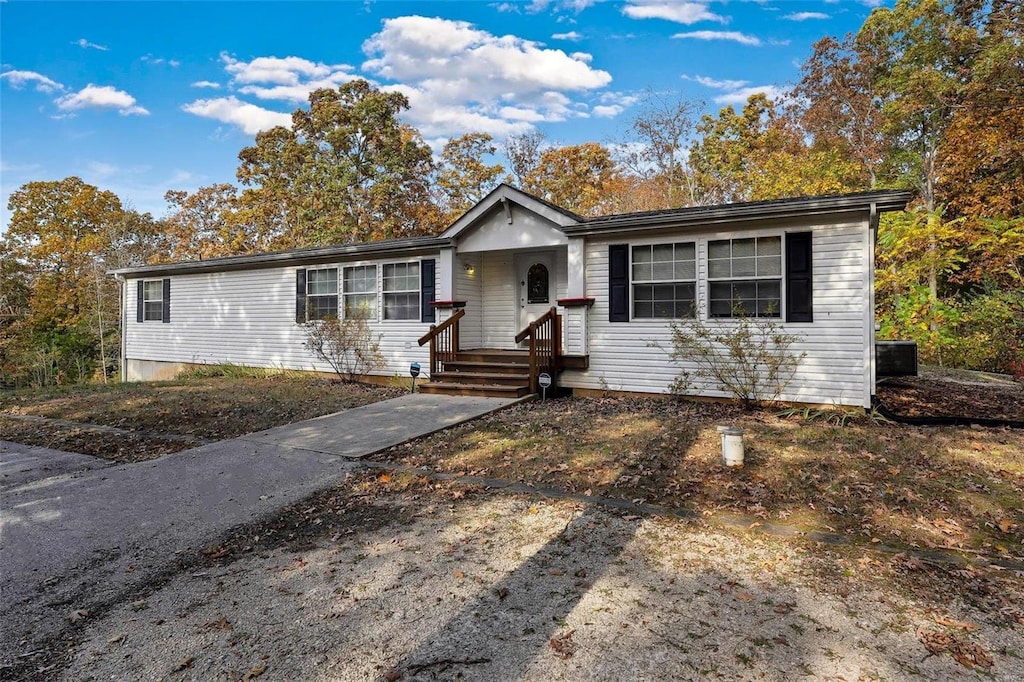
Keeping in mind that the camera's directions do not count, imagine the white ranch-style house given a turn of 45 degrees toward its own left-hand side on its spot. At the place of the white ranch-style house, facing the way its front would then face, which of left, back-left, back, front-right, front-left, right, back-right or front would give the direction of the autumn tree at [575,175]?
back

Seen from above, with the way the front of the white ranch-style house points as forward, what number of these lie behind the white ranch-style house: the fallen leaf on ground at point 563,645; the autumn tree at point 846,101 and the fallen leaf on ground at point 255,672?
1

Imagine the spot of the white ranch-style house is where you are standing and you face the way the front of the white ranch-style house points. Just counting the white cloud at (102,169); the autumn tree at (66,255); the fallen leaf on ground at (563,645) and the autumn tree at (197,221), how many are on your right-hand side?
3

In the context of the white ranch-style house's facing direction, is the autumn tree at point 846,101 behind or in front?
behind

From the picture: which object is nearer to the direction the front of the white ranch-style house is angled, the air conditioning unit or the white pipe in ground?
the white pipe in ground

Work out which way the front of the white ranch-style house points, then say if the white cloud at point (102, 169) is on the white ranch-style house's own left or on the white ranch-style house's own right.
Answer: on the white ranch-style house's own right

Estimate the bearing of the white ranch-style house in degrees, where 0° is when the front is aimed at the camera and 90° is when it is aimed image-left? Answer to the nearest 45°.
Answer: approximately 45°

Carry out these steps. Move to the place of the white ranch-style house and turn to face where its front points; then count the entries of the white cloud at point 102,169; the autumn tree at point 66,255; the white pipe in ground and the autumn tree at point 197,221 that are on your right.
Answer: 3

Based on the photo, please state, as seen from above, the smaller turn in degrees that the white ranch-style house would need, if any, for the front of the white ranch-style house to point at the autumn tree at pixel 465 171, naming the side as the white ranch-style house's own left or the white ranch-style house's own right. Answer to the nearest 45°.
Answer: approximately 135° to the white ranch-style house's own right

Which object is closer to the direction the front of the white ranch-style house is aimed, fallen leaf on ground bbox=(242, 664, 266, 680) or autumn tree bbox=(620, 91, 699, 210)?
the fallen leaf on ground

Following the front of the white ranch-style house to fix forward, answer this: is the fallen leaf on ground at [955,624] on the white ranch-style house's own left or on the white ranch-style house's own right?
on the white ranch-style house's own left

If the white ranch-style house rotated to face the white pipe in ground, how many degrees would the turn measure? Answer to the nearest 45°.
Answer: approximately 45° to its left
